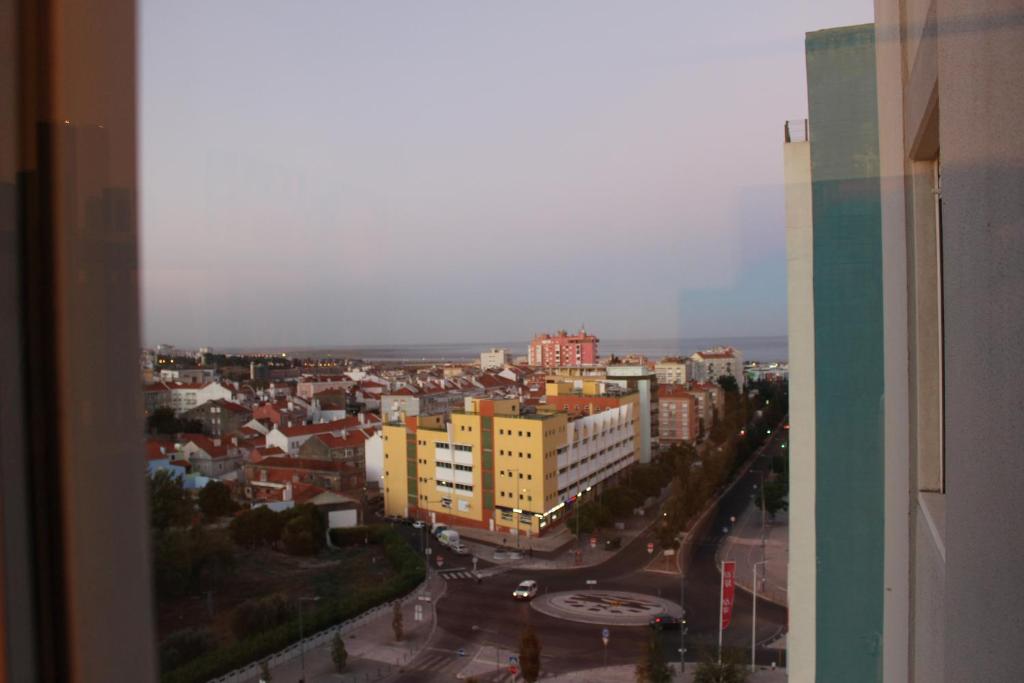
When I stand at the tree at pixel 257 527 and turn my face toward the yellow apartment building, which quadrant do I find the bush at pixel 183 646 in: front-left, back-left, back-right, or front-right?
back-right

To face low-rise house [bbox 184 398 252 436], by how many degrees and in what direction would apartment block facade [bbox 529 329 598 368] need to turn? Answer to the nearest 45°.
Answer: approximately 45° to its right

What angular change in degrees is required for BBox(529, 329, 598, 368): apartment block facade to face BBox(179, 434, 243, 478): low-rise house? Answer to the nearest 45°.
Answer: approximately 45° to its right

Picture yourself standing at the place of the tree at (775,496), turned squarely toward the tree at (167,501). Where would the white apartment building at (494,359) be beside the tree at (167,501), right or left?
right

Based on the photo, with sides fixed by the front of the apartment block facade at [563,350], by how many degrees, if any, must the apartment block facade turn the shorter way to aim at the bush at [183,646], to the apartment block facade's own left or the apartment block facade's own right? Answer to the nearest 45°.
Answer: approximately 45° to the apartment block facade's own right

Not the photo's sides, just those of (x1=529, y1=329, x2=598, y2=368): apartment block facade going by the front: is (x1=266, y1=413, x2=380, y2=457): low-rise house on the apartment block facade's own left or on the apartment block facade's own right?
on the apartment block facade's own right

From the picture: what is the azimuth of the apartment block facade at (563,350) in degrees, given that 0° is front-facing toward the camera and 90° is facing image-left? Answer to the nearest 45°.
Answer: approximately 0°

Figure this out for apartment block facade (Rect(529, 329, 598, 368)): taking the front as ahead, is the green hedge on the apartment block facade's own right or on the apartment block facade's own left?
on the apartment block facade's own right
